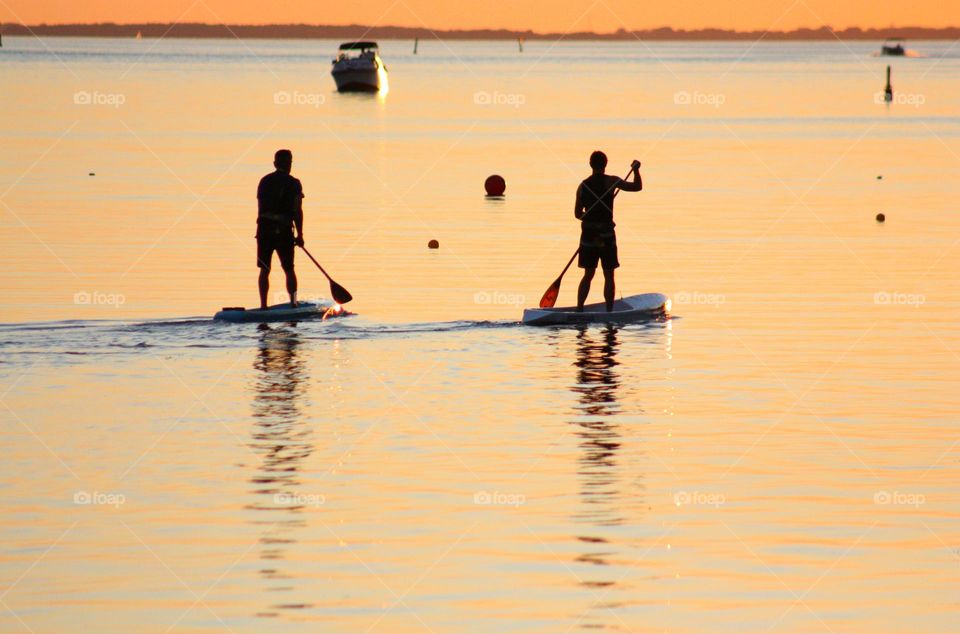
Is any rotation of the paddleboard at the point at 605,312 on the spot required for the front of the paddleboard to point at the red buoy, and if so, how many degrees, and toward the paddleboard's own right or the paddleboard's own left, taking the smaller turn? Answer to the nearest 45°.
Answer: approximately 90° to the paddleboard's own left

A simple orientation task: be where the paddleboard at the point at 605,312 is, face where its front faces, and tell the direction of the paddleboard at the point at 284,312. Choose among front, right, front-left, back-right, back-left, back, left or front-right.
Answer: back

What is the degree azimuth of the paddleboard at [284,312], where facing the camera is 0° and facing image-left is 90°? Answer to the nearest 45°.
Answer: approximately 270°

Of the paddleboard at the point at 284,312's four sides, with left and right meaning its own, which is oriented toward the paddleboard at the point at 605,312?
front

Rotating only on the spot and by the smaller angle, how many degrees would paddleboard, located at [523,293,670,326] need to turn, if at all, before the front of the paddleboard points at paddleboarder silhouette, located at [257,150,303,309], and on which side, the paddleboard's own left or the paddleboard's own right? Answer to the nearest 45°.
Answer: approximately 180°

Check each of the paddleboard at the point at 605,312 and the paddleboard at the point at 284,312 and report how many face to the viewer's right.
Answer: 2

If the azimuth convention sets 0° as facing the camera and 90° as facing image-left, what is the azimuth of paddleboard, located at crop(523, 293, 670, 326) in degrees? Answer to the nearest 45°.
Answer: approximately 270°
